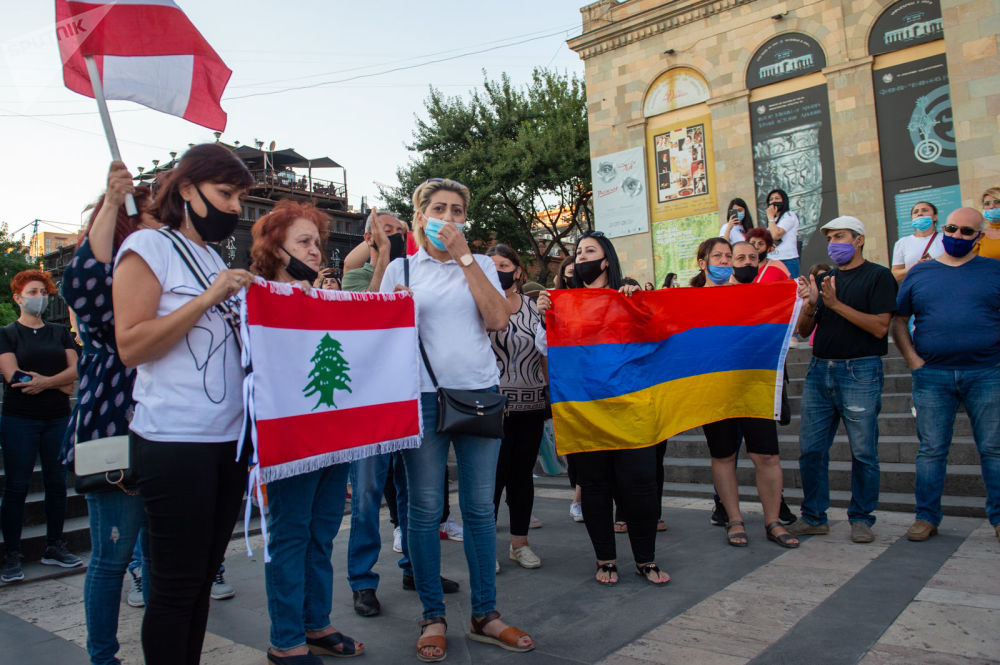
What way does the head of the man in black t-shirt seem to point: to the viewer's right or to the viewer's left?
to the viewer's left

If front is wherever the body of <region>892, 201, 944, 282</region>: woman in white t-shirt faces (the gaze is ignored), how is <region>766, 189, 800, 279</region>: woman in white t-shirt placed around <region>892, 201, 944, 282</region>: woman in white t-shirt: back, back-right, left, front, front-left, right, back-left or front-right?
back-right

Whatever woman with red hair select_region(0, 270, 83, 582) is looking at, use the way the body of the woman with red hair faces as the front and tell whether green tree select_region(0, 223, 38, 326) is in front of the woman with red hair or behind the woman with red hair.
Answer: behind

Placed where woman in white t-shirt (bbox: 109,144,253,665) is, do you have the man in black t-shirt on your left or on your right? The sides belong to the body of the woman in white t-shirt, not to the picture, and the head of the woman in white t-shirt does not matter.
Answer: on your left

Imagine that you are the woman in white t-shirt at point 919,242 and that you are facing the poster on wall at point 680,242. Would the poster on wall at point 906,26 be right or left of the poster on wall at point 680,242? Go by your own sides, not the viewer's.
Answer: right

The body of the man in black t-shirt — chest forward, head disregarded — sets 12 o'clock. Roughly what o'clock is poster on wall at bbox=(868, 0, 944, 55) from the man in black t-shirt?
The poster on wall is roughly at 5 o'clock from the man in black t-shirt.

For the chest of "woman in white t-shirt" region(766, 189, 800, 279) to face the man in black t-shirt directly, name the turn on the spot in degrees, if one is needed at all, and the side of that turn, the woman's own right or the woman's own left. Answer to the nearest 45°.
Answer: approximately 45° to the woman's own left
